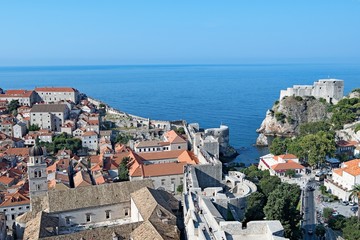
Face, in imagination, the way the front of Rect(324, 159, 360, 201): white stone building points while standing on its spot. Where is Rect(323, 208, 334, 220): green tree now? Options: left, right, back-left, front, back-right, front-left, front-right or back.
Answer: front-left

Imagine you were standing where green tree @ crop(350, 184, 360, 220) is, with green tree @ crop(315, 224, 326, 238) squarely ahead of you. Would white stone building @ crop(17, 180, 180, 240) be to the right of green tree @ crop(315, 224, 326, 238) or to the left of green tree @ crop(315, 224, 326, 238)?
right

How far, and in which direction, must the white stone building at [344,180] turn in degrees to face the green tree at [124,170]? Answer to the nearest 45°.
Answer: approximately 45° to its right

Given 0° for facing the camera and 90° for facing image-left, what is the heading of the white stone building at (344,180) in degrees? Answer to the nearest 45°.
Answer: approximately 45°

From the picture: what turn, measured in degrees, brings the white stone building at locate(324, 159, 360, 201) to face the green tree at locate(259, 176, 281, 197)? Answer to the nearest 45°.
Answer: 0° — it already faces it

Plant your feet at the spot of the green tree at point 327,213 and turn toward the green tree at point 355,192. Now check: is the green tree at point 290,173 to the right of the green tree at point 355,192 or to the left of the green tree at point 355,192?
left

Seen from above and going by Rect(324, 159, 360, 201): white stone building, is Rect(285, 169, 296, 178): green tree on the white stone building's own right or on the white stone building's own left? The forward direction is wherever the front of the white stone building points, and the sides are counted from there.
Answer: on the white stone building's own right

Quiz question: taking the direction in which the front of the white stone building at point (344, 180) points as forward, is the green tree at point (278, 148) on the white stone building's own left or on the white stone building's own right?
on the white stone building's own right

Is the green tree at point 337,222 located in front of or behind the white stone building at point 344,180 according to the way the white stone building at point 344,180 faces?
in front
